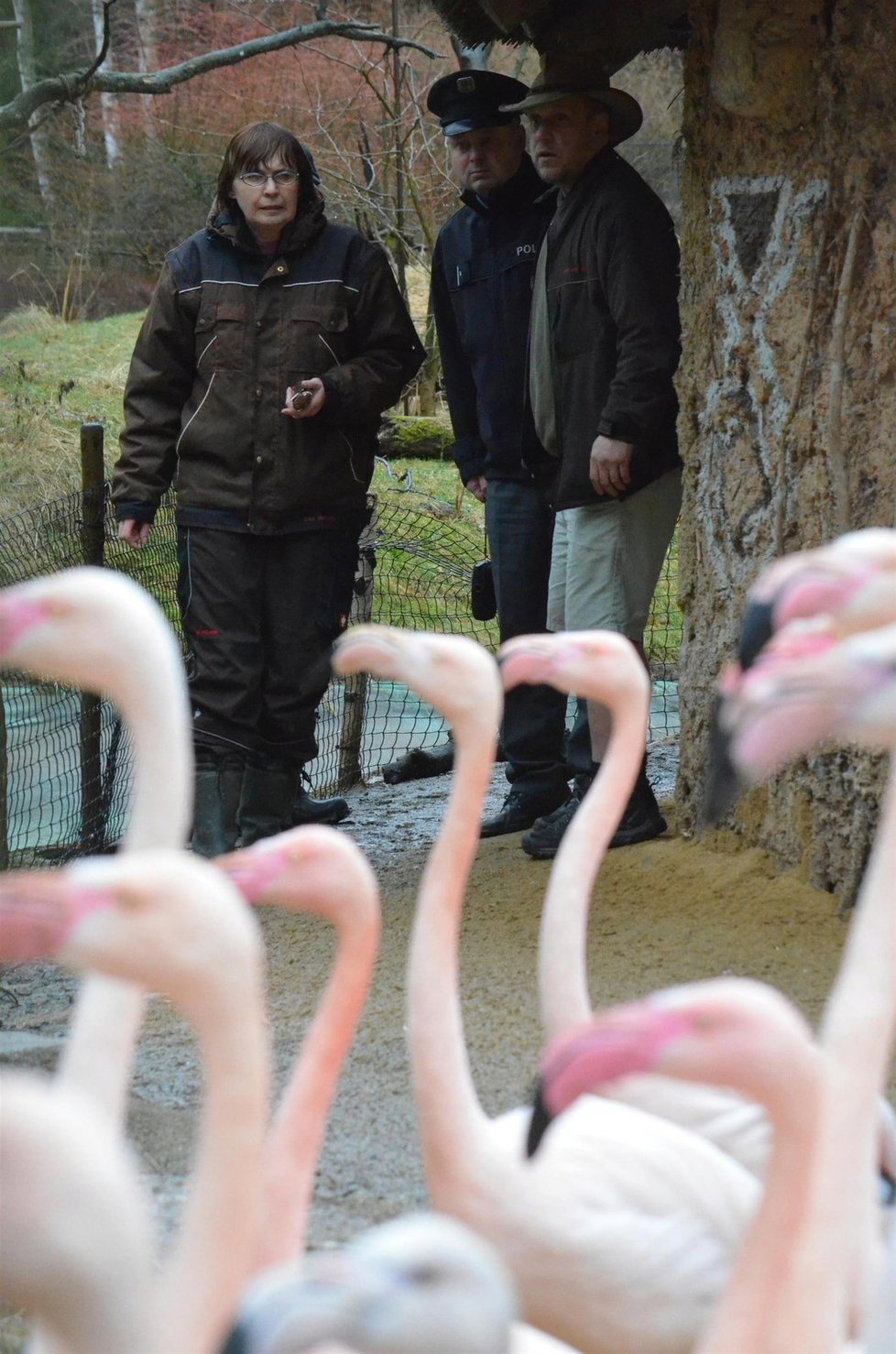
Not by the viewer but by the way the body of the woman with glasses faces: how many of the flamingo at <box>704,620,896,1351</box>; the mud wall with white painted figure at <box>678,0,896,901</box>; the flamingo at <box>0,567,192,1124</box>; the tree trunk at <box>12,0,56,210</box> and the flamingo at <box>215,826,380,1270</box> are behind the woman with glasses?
1

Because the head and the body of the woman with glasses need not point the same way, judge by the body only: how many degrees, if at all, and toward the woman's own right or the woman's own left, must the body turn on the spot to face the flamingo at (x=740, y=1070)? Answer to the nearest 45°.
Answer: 0° — they already face it

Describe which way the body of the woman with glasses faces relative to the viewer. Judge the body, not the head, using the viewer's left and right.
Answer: facing the viewer
